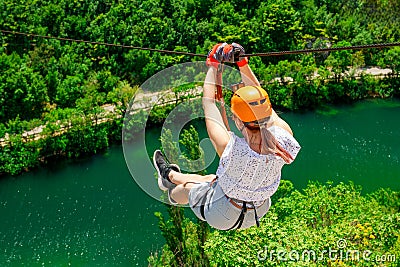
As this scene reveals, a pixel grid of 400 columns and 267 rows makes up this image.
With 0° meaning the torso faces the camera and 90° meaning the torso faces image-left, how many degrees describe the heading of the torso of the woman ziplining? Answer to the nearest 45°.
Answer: approximately 135°
